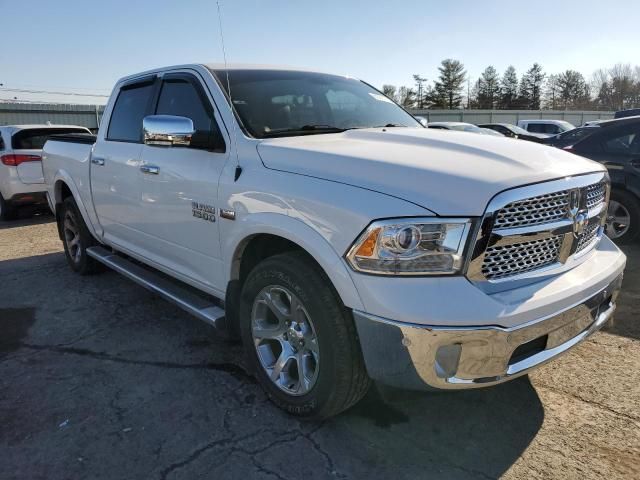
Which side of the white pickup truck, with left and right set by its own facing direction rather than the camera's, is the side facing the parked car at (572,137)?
left

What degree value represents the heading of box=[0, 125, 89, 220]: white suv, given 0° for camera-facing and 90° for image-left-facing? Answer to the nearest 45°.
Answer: approximately 135°

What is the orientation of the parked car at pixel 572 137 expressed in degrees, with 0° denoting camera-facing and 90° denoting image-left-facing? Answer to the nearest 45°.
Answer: approximately 45°

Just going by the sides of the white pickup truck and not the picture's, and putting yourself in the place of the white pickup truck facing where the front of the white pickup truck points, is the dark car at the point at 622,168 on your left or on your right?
on your left
